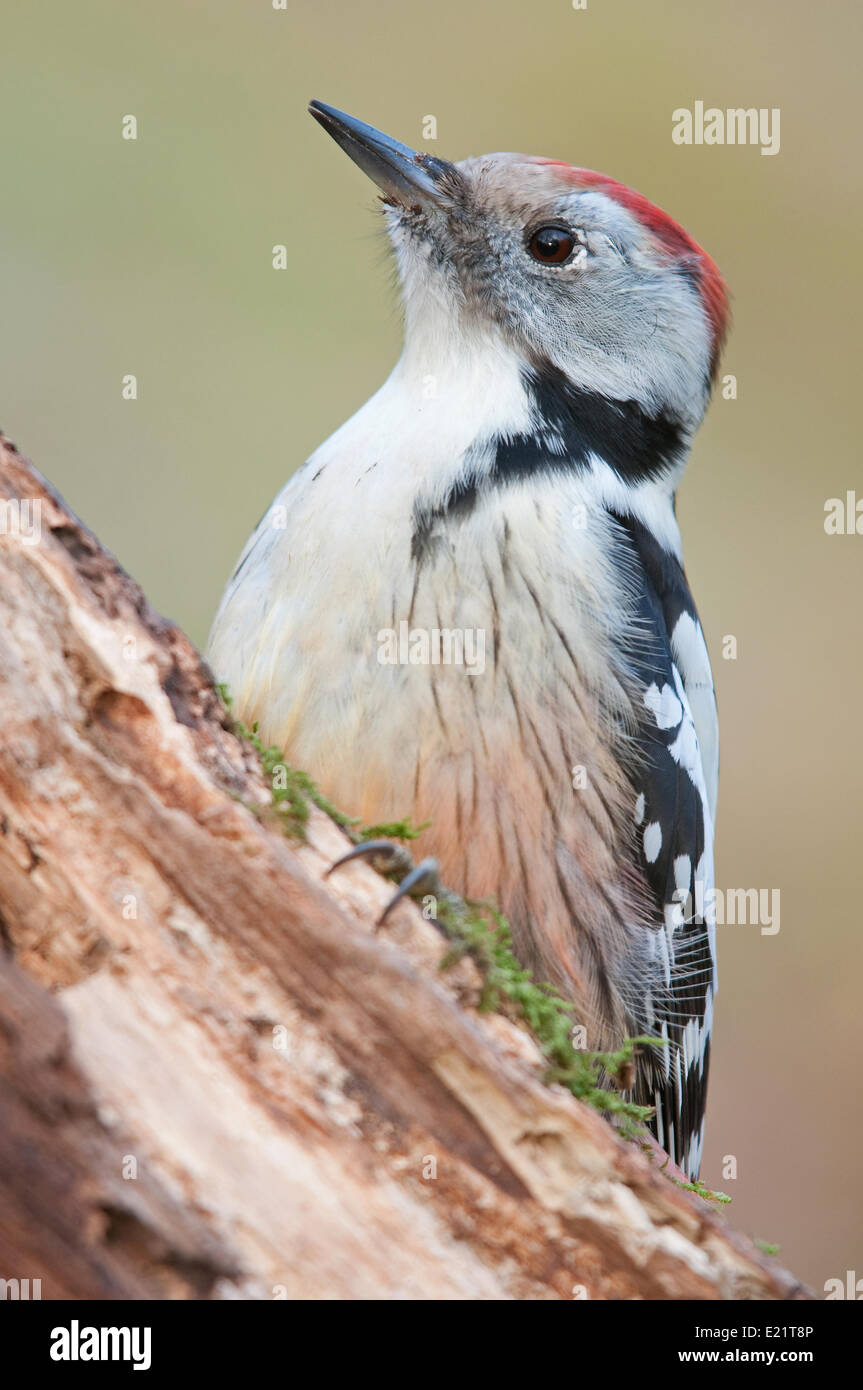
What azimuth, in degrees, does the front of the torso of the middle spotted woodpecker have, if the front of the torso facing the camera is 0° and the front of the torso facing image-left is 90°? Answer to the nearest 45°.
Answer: approximately 45°
